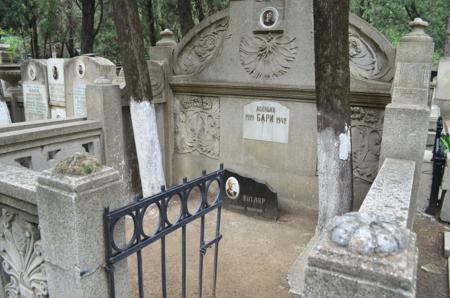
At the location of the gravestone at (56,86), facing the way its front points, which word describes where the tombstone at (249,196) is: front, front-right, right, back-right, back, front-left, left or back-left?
front-left

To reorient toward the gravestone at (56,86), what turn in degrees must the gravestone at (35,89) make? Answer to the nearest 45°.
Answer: approximately 45° to its left

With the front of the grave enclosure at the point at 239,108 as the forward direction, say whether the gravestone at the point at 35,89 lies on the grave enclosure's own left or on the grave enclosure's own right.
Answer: on the grave enclosure's own right

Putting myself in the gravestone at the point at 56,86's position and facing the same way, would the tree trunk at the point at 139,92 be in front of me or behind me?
in front

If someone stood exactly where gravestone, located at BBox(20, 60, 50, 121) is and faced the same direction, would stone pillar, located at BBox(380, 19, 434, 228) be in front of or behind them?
in front

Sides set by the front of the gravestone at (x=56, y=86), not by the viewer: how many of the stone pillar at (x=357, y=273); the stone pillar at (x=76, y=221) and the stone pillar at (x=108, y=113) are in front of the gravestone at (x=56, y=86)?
3

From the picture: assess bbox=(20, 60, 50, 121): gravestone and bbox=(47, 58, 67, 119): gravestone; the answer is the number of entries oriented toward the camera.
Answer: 2

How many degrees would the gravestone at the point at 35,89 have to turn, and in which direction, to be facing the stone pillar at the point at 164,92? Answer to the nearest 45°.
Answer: approximately 45° to its left

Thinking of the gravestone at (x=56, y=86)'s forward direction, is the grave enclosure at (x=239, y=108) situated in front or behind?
in front

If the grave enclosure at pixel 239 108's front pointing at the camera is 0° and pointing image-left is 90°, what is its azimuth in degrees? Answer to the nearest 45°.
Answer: approximately 0°
